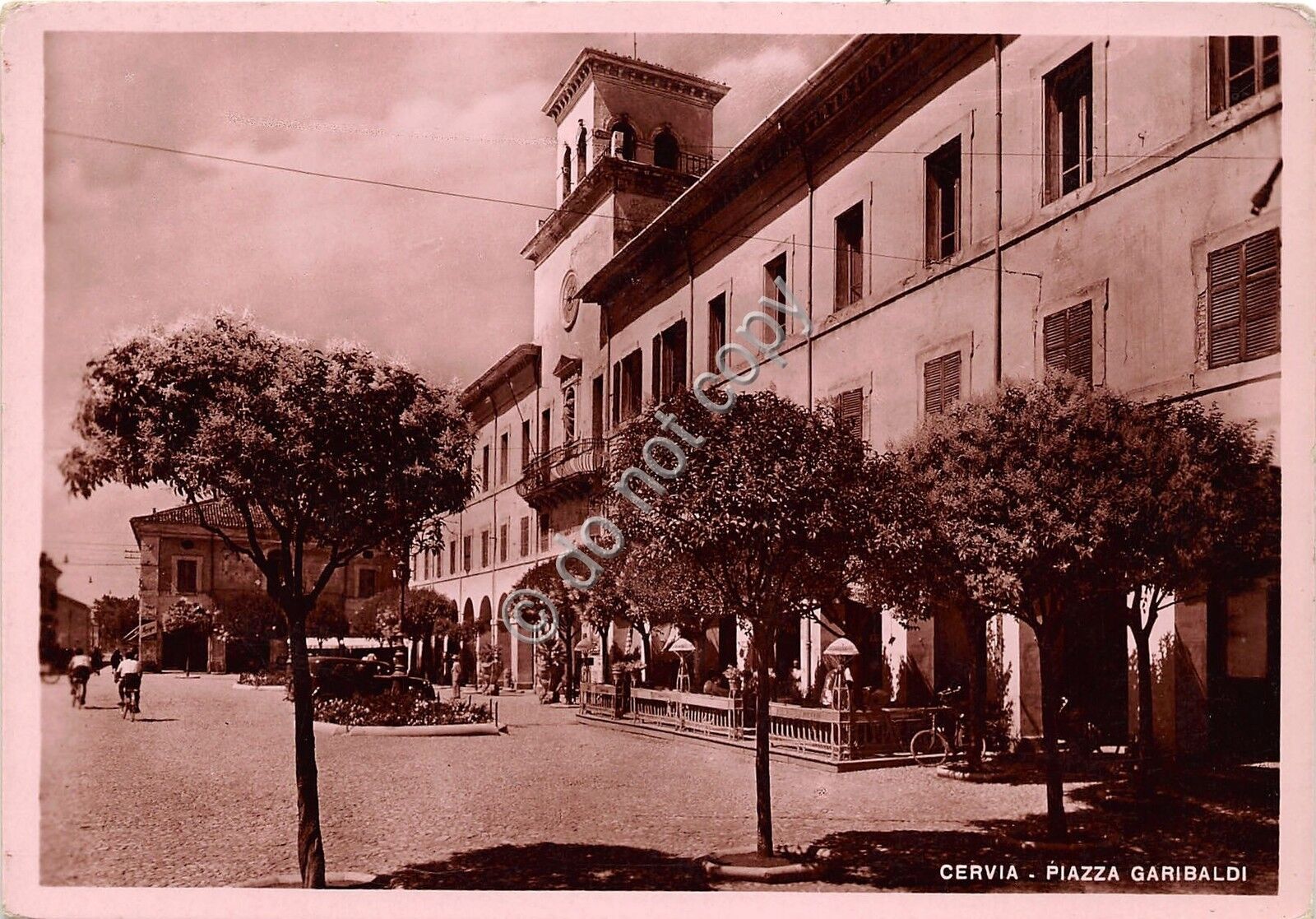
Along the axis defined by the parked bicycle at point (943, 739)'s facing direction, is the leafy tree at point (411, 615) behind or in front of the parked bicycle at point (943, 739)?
in front

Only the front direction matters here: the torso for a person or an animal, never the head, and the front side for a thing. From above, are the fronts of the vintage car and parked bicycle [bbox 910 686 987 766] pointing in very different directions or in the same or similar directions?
very different directions

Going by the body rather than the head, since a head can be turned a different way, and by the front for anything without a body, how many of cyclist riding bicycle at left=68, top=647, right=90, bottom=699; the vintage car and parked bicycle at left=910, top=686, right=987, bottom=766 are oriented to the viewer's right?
1

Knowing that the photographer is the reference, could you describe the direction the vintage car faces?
facing to the right of the viewer

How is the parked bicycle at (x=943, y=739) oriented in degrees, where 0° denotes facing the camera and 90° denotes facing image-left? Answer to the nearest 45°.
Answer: approximately 90°

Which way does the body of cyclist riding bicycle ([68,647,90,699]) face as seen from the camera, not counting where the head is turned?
away from the camera

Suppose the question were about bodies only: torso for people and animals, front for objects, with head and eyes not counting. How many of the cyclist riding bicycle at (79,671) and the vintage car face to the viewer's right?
1

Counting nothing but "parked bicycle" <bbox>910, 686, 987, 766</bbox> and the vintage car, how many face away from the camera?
0
